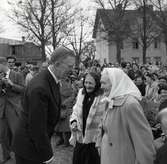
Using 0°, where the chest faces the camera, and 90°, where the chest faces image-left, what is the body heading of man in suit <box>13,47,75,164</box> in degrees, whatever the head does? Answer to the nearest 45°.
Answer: approximately 270°

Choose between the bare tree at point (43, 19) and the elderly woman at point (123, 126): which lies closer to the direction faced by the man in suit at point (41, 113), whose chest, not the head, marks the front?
the elderly woman

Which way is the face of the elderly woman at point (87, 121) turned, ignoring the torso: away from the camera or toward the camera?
toward the camera

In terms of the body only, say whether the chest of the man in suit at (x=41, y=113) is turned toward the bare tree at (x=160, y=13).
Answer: no

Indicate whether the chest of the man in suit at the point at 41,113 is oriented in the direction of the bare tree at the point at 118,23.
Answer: no

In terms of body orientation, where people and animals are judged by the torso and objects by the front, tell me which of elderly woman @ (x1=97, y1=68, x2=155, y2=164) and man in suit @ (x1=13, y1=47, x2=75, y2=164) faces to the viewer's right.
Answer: the man in suit

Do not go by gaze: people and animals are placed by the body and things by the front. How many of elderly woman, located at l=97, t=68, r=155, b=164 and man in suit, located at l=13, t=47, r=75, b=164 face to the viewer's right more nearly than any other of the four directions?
1

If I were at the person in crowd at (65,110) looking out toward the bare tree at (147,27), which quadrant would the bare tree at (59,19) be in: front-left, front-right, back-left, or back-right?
front-left

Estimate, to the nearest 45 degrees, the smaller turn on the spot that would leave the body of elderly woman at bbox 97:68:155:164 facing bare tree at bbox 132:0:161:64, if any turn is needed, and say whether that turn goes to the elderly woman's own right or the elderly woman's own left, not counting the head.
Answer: approximately 135° to the elderly woman's own right

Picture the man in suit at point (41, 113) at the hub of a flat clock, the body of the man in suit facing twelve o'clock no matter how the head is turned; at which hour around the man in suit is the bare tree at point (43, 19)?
The bare tree is roughly at 9 o'clock from the man in suit.

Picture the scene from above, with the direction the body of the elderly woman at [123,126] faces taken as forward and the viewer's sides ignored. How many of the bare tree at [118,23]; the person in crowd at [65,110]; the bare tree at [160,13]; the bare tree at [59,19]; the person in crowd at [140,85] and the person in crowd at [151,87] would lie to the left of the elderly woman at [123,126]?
0

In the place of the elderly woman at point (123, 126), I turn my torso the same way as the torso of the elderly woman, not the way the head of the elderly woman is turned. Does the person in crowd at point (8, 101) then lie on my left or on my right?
on my right

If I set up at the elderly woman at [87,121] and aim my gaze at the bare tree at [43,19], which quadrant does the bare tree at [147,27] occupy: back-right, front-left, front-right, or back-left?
front-right

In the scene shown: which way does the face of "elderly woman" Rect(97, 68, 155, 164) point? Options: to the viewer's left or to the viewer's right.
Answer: to the viewer's left

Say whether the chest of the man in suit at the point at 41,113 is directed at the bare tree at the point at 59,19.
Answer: no

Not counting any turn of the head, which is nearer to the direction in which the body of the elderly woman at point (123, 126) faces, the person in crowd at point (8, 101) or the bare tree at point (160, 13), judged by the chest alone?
the person in crowd

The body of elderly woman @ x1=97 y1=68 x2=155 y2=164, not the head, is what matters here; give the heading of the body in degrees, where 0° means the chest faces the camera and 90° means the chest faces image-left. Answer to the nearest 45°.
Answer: approximately 45°

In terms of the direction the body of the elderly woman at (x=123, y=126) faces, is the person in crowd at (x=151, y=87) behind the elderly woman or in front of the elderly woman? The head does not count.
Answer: behind
